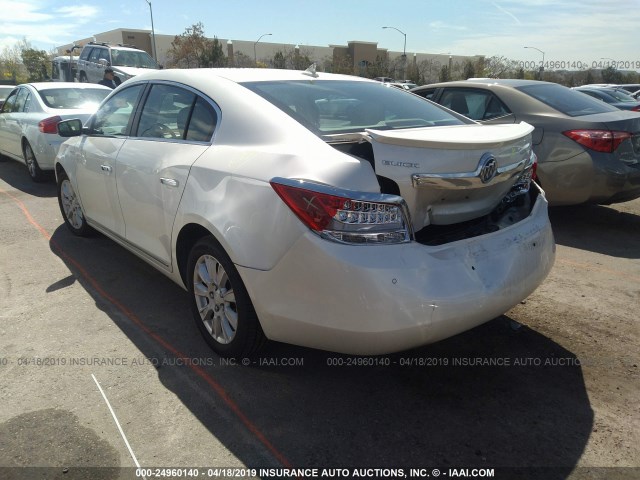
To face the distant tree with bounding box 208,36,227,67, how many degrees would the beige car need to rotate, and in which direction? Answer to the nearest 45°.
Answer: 0° — it already faces it

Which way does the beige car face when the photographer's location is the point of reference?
facing away from the viewer and to the left of the viewer

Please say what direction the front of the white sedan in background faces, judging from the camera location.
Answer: facing away from the viewer and to the left of the viewer

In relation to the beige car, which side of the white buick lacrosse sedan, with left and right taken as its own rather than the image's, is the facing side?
right

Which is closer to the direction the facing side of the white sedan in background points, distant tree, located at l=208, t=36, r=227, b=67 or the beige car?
the distant tree

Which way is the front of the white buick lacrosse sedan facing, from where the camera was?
facing away from the viewer and to the left of the viewer

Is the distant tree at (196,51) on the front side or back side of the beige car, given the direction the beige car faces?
on the front side

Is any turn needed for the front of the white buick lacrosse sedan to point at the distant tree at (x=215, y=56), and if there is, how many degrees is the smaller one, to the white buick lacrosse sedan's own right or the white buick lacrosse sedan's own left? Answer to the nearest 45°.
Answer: approximately 45° to the white buick lacrosse sedan's own right

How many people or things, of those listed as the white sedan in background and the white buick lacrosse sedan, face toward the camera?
0

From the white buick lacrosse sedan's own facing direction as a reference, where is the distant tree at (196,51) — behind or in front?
in front

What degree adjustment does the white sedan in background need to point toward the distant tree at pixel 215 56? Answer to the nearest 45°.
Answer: approximately 45° to its right

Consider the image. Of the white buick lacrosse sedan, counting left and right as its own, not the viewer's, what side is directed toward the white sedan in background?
front

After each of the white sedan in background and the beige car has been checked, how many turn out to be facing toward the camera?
0

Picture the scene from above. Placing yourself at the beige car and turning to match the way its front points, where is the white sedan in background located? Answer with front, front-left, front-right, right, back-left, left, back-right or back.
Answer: front-left
